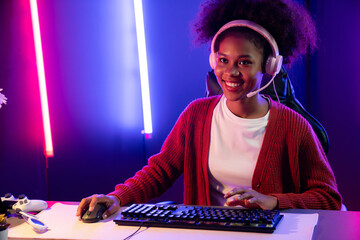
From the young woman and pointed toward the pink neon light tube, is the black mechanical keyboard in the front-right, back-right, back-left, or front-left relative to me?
back-left

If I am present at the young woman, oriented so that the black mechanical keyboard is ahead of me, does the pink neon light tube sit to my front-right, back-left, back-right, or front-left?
back-right

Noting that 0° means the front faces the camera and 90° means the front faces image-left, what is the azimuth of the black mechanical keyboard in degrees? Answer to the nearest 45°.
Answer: approximately 180°

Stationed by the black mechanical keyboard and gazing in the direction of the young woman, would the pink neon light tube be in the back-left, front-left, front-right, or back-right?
front-left

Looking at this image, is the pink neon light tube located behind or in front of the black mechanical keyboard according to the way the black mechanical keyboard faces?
in front
